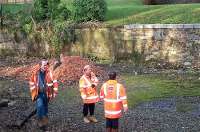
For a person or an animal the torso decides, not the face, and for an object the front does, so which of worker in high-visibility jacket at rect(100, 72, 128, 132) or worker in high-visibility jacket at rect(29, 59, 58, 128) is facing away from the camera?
worker in high-visibility jacket at rect(100, 72, 128, 132)

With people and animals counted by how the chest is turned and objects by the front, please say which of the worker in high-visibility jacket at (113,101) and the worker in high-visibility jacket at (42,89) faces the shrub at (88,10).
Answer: the worker in high-visibility jacket at (113,101)

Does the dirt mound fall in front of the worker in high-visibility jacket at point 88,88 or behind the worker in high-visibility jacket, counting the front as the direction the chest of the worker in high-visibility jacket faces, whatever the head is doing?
behind

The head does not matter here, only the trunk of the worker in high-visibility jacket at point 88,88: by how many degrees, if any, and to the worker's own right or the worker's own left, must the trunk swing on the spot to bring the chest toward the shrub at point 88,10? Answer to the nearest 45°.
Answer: approximately 135° to the worker's own left

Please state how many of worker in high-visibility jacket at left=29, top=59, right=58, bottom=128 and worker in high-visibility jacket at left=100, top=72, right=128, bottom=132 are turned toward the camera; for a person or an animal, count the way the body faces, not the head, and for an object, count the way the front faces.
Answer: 1

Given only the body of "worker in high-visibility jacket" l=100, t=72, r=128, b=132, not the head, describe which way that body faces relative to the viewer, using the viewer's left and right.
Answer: facing away from the viewer

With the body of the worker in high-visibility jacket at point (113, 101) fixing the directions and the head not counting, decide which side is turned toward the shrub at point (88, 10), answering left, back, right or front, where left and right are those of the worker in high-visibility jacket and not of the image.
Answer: front

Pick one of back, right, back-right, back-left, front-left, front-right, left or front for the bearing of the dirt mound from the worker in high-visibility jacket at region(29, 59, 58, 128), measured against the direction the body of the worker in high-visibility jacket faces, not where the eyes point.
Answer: back

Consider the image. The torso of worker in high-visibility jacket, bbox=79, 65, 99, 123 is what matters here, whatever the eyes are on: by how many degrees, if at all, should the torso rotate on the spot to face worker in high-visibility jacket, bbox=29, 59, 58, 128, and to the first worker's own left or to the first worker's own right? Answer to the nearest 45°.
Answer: approximately 135° to the first worker's own right

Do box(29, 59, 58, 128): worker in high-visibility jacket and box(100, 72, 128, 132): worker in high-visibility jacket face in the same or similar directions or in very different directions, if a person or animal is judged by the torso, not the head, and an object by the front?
very different directions

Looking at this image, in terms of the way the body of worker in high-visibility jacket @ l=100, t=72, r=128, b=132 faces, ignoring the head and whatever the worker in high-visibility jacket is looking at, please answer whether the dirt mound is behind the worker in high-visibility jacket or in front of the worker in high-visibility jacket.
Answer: in front

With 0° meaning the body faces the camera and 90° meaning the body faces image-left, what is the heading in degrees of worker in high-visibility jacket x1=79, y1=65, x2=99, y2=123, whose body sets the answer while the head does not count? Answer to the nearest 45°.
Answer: approximately 315°
